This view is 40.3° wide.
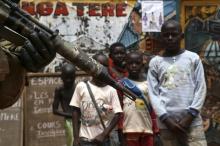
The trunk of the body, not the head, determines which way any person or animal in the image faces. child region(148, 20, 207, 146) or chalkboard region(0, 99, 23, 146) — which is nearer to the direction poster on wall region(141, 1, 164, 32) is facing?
the child

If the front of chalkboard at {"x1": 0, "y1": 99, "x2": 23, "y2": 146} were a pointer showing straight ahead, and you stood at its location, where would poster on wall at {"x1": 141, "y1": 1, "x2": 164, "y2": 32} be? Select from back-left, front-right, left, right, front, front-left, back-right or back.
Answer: left

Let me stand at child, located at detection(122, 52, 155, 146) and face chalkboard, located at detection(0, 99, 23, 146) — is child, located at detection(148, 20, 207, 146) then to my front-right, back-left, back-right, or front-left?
back-left

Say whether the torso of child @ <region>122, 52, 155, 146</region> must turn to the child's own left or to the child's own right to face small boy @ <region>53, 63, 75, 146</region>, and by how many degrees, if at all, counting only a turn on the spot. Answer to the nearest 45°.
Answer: approximately 135° to the child's own right

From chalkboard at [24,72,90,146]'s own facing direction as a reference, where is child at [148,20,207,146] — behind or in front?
in front

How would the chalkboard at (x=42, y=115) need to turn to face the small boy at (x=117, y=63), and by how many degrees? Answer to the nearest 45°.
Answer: approximately 45° to its left
